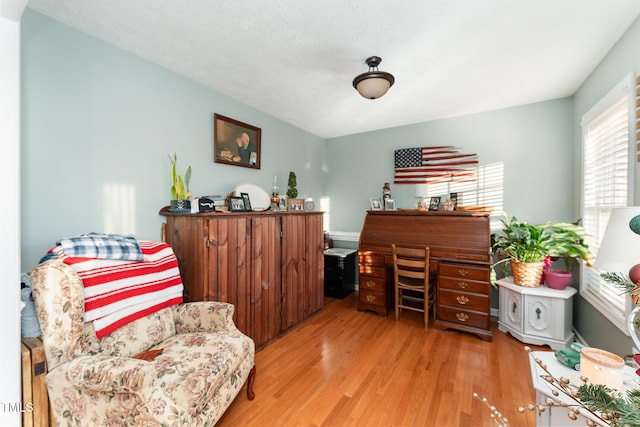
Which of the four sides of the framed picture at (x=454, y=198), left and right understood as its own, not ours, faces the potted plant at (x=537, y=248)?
left

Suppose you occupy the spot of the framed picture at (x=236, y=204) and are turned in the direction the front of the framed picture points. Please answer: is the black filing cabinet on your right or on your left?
on your left

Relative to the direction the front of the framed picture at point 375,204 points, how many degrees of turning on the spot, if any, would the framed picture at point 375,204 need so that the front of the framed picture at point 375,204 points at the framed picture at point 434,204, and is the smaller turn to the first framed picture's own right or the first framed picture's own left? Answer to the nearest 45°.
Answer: approximately 90° to the first framed picture's own left

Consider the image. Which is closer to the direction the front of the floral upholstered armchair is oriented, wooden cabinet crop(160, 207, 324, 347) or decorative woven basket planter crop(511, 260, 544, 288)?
the decorative woven basket planter

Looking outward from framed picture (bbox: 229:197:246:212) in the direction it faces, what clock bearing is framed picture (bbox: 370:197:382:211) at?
framed picture (bbox: 370:197:382:211) is roughly at 10 o'clock from framed picture (bbox: 229:197:246:212).

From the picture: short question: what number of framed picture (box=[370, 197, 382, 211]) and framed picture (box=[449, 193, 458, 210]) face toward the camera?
2

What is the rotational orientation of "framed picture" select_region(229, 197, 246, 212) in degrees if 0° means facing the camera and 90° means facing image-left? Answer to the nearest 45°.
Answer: approximately 315°
